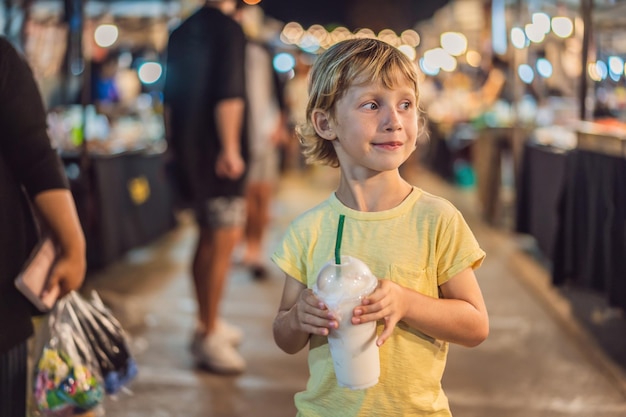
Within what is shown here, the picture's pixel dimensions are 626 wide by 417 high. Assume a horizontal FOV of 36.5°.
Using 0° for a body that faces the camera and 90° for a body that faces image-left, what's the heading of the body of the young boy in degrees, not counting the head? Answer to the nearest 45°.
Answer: approximately 0°

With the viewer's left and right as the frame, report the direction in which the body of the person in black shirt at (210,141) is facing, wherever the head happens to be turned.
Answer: facing away from the viewer and to the right of the viewer

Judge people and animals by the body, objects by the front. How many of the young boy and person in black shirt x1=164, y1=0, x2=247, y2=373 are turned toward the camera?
1

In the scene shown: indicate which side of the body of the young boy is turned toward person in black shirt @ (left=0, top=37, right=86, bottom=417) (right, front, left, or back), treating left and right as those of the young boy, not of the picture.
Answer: right

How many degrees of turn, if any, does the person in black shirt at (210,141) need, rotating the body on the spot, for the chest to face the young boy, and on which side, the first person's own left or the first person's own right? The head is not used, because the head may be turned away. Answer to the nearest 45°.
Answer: approximately 135° to the first person's own right

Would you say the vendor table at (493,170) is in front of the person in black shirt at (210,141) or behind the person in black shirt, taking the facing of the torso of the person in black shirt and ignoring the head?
in front
